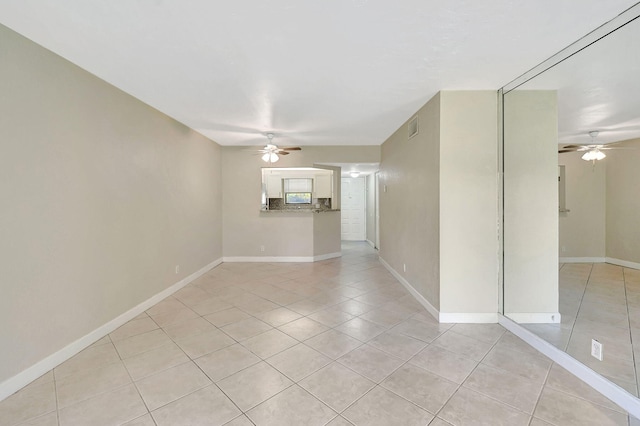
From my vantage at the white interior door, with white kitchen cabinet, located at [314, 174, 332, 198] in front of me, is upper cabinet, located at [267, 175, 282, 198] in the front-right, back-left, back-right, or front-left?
front-right

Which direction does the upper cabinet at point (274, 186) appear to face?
toward the camera

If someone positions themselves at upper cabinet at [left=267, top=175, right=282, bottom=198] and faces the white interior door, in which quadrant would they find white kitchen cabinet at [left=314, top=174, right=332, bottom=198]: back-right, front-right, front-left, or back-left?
front-right

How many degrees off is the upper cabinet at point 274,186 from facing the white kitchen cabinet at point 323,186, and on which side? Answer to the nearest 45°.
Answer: approximately 90° to its left

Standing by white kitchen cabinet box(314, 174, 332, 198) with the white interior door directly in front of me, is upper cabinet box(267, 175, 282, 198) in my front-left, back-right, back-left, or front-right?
back-left

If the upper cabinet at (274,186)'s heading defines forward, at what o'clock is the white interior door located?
The white interior door is roughly at 8 o'clock from the upper cabinet.

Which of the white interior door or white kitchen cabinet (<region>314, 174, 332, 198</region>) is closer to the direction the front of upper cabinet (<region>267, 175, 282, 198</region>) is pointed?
the white kitchen cabinet
